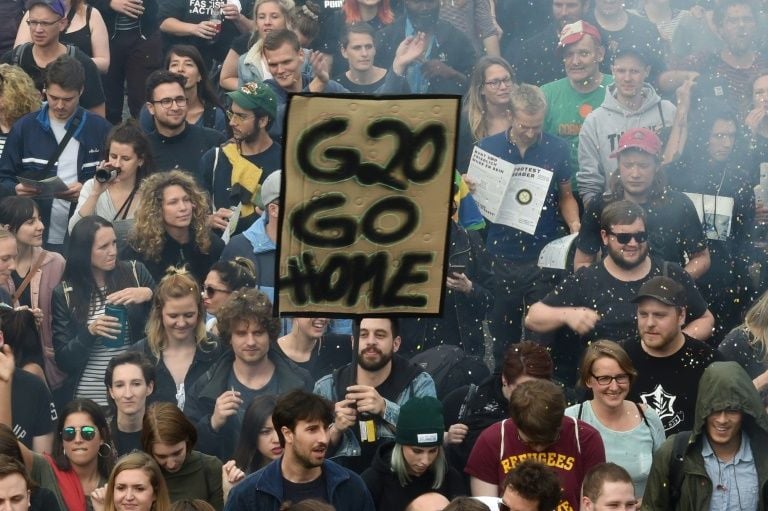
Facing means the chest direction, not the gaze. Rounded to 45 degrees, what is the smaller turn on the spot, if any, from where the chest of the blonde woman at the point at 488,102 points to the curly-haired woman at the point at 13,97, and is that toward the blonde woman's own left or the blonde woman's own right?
approximately 135° to the blonde woman's own right

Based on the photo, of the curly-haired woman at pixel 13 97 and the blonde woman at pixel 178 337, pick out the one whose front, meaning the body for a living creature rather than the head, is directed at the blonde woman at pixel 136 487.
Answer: the blonde woman at pixel 178 337

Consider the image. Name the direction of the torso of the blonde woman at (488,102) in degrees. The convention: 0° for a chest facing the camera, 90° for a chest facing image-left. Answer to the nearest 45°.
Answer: approximately 315°

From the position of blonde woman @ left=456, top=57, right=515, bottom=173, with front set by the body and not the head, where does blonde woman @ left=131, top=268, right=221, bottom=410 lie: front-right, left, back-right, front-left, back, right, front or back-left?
right

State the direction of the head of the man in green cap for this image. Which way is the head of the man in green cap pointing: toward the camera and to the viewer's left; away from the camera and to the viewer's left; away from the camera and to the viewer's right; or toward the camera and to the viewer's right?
toward the camera and to the viewer's left

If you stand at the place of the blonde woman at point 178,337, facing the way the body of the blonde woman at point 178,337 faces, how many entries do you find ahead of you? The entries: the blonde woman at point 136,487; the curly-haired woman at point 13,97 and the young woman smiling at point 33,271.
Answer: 1

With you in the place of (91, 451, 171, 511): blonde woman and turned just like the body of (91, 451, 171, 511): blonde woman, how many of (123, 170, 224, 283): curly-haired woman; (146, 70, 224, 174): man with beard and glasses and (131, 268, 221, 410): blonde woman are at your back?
3
